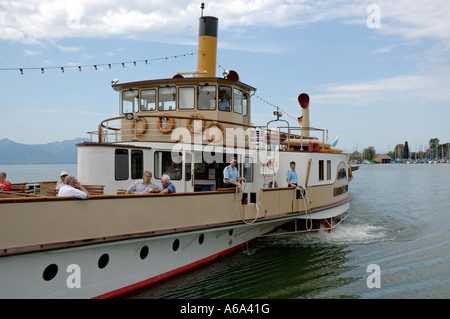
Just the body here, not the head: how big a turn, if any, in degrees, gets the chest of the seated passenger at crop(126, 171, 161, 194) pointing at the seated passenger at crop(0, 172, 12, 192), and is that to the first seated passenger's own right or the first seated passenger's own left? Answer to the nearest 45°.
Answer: approximately 135° to the first seated passenger's own right

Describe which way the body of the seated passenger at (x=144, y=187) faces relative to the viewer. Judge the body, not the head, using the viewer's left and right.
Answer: facing the viewer

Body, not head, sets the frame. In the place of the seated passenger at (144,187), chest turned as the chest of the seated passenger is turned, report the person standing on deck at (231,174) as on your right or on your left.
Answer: on your left

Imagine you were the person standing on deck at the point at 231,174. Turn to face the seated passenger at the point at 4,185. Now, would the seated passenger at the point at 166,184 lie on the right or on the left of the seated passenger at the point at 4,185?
left

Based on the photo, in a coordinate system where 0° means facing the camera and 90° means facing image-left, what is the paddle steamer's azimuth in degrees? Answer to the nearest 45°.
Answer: approximately 45°

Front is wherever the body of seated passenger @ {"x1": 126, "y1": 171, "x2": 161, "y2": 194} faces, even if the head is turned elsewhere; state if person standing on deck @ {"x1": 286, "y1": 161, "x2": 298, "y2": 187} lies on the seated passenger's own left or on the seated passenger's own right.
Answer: on the seated passenger's own left
